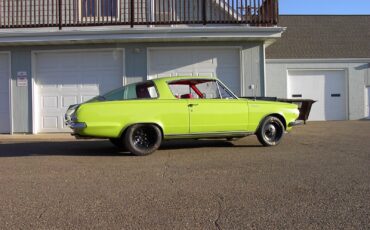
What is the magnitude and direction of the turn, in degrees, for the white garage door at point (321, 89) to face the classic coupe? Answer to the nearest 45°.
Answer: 0° — it already faces it

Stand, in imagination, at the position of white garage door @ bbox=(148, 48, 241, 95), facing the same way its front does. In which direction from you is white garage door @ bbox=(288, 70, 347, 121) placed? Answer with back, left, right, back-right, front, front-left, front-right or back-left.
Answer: back-left

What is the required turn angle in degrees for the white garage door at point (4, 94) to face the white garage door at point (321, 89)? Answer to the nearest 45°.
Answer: approximately 90° to its left

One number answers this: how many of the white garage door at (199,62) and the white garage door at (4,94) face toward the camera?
2

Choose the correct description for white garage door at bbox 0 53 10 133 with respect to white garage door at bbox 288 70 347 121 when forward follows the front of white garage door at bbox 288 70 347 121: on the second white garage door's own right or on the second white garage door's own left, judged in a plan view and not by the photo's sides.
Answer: on the second white garage door's own right

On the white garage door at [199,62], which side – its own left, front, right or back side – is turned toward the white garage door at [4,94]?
right

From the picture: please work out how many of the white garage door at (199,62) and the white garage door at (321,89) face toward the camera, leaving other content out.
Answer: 2

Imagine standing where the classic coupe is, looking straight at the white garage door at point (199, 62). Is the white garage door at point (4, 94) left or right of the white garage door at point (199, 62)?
left

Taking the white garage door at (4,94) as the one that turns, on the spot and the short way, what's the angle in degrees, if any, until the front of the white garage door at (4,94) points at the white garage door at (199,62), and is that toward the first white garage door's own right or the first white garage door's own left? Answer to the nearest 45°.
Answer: approximately 90° to the first white garage door's own left

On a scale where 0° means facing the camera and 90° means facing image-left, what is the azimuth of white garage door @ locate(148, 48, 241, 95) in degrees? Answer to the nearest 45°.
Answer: approximately 0°

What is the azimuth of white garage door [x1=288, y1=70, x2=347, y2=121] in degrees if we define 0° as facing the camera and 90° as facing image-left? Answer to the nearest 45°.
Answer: approximately 0°
